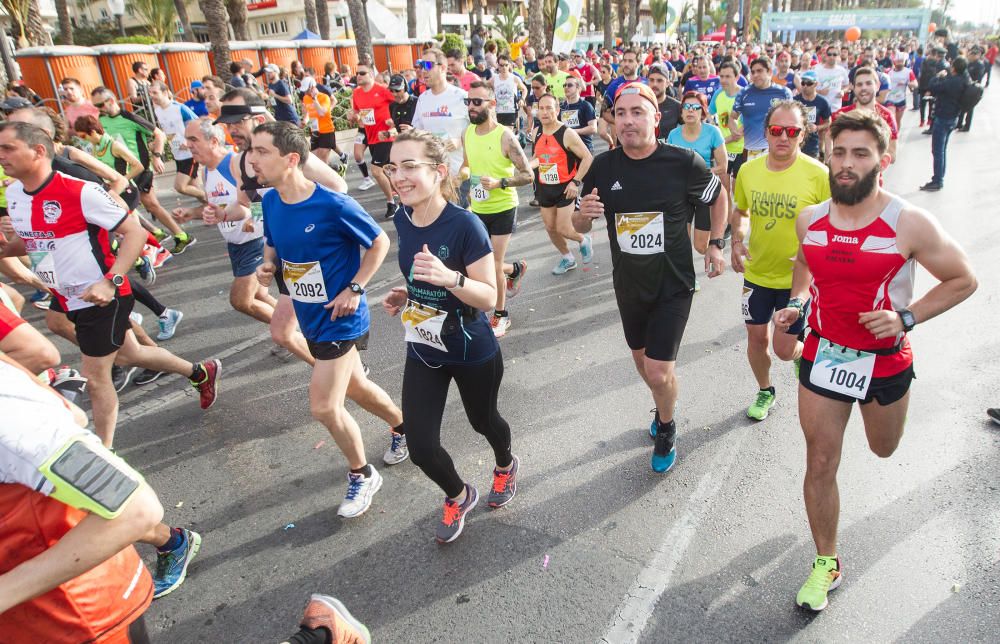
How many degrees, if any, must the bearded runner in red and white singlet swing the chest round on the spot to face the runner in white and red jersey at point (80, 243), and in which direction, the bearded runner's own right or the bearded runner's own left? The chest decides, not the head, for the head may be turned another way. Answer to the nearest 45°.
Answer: approximately 45° to the bearded runner's own right

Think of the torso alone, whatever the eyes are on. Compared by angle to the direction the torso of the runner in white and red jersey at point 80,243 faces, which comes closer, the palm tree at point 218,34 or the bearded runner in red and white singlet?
the bearded runner in red and white singlet

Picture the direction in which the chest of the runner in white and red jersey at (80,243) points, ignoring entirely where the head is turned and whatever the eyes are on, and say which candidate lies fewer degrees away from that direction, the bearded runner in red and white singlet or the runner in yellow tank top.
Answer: the bearded runner in red and white singlet

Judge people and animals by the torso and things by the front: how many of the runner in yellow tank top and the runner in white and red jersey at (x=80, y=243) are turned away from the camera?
0

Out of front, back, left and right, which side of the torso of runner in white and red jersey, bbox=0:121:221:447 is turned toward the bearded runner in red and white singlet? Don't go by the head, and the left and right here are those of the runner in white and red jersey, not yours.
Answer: left

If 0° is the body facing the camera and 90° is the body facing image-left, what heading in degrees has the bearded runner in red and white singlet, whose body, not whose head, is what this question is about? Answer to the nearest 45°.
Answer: approximately 45°

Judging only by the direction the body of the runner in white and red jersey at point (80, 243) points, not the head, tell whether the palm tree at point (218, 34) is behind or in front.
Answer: behind

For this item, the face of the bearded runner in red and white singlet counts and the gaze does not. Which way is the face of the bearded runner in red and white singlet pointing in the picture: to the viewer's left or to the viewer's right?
to the viewer's left

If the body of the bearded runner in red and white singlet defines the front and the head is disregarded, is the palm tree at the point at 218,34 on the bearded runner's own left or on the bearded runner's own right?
on the bearded runner's own right

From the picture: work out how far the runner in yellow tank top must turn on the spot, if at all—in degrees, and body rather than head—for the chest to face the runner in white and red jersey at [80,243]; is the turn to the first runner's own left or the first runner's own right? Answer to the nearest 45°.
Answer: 0° — they already face them

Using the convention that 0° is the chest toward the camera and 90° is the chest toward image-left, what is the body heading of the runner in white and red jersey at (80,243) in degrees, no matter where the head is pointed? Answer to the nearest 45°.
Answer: approximately 45°
